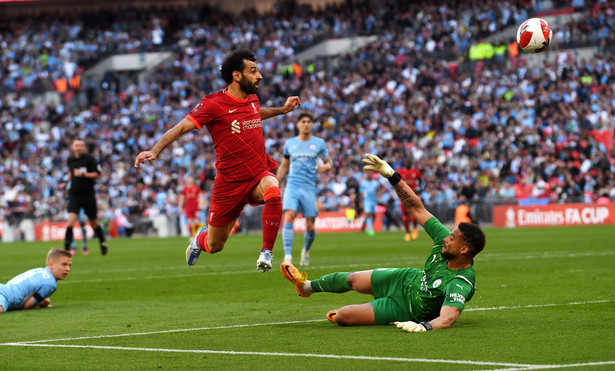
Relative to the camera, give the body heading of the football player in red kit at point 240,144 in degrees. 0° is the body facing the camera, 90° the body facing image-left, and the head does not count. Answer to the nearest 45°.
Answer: approximately 315°

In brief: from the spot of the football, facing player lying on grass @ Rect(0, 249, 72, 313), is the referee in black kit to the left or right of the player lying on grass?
right

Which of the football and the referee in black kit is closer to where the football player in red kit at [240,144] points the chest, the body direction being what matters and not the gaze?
the football

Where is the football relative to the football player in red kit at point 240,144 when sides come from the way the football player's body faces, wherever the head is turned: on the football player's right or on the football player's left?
on the football player's left

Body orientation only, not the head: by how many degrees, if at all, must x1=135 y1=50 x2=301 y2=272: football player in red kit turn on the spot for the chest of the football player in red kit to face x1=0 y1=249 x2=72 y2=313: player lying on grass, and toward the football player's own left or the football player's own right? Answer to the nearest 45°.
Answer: approximately 135° to the football player's own right
